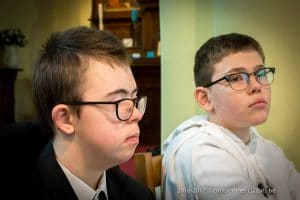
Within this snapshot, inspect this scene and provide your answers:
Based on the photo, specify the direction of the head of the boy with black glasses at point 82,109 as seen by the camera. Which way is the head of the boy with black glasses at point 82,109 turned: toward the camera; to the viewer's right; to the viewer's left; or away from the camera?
to the viewer's right

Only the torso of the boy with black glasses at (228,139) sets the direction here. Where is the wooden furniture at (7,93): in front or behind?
behind

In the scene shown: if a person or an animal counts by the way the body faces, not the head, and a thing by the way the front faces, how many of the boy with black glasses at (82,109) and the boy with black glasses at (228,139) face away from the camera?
0

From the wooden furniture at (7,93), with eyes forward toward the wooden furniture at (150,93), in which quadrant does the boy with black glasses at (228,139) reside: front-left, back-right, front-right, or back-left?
front-right

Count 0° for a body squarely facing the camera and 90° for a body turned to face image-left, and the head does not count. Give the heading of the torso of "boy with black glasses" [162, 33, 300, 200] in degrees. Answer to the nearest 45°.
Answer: approximately 315°

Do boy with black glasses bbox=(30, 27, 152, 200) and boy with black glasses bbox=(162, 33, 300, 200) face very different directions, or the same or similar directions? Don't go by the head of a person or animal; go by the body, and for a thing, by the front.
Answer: same or similar directions

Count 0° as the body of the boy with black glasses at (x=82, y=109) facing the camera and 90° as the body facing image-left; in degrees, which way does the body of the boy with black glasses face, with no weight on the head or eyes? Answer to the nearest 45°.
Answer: approximately 315°
